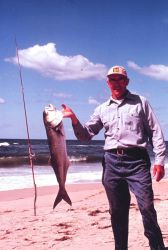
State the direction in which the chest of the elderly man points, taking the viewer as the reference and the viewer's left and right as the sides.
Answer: facing the viewer

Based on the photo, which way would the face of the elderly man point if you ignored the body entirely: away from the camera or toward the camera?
toward the camera
